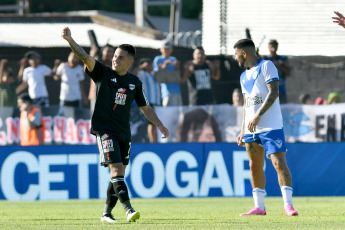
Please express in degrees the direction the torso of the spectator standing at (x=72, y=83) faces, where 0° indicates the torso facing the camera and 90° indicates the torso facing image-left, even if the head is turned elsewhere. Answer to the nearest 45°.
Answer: approximately 0°

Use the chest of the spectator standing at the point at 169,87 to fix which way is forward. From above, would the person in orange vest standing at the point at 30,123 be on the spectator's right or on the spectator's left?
on the spectator's right

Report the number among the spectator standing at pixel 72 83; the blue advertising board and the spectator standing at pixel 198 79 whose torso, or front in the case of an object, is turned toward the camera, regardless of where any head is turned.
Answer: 3

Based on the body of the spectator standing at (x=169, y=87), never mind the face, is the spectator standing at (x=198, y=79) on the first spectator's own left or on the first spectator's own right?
on the first spectator's own left

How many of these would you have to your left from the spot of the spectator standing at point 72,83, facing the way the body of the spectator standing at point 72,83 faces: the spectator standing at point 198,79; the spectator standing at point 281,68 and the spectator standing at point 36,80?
2

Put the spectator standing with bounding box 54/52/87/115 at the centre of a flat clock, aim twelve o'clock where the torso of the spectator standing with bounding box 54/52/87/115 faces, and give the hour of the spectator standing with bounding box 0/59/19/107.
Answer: the spectator standing with bounding box 0/59/19/107 is roughly at 4 o'clock from the spectator standing with bounding box 54/52/87/115.

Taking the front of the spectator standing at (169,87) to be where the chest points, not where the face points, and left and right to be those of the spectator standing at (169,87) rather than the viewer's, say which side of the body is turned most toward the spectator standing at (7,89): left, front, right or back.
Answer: right

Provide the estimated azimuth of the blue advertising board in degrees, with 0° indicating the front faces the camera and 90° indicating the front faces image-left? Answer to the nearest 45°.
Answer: approximately 0°

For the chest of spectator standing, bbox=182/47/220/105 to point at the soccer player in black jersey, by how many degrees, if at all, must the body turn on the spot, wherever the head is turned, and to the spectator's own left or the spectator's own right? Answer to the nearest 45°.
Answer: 0° — they already face them

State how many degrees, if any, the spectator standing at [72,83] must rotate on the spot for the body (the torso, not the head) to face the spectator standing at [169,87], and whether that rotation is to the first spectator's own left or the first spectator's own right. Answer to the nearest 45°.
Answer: approximately 90° to the first spectator's own left
